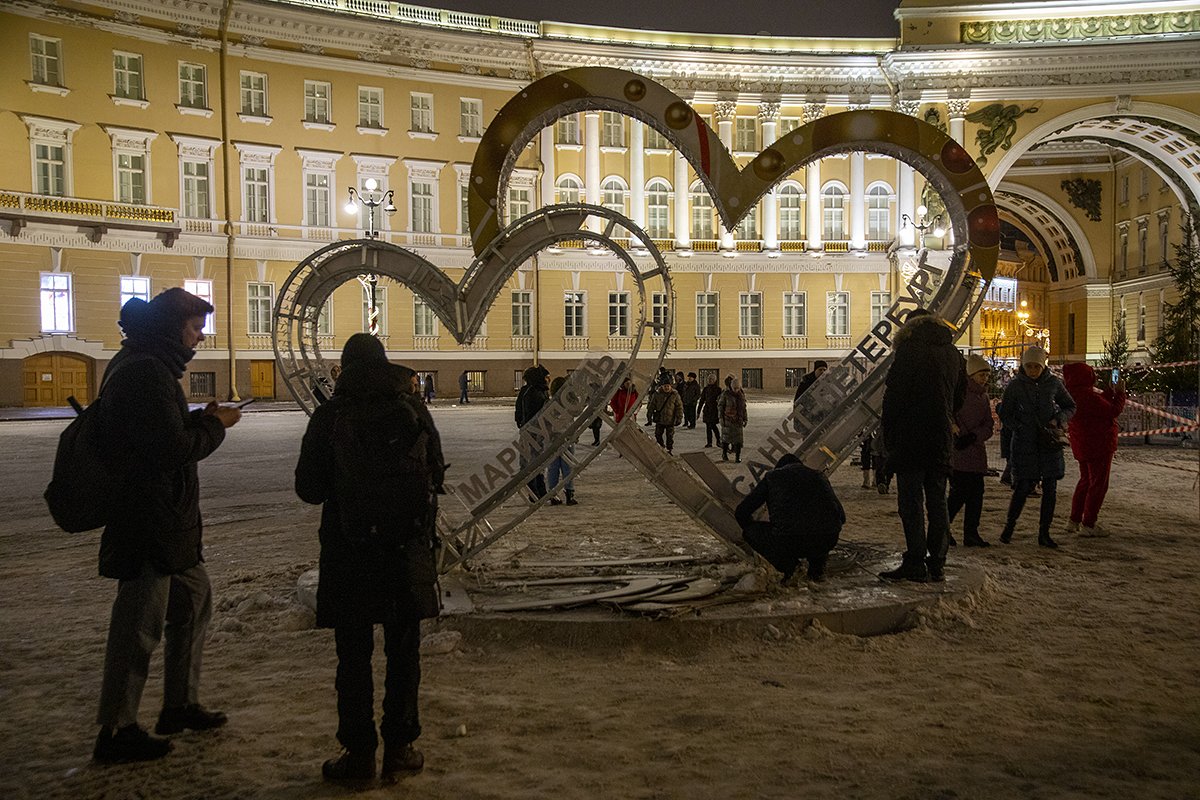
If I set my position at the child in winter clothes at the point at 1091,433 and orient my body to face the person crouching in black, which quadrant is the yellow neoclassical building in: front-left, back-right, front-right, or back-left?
back-right

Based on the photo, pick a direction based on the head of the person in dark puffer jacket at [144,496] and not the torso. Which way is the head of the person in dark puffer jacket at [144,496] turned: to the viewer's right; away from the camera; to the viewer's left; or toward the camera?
to the viewer's right

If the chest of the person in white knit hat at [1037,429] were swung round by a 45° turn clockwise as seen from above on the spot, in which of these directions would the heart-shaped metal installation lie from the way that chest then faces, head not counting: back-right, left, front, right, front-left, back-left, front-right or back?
front

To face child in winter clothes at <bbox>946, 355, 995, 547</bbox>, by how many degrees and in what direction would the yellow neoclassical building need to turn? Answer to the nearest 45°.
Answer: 0° — it already faces them

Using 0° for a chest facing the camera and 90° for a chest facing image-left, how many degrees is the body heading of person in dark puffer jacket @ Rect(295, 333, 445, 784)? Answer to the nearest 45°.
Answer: approximately 180°

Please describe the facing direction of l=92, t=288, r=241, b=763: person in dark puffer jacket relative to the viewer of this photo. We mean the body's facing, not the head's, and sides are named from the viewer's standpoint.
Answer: facing to the right of the viewer

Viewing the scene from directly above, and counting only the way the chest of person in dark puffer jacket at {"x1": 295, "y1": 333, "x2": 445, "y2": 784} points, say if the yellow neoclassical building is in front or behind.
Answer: in front

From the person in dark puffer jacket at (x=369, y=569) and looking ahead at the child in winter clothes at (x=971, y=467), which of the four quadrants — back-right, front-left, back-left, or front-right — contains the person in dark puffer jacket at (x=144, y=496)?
back-left

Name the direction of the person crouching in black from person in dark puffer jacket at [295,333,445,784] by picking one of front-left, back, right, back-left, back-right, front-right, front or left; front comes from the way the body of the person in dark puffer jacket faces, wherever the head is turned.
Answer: front-right

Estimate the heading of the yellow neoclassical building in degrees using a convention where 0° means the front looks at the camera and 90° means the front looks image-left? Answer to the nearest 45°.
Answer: approximately 0°

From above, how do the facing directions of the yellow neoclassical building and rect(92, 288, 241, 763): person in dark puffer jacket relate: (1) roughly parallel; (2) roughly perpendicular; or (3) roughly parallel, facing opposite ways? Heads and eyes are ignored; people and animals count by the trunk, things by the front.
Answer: roughly perpendicular

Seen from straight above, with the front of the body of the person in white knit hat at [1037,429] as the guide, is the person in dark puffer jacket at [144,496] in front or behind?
in front
